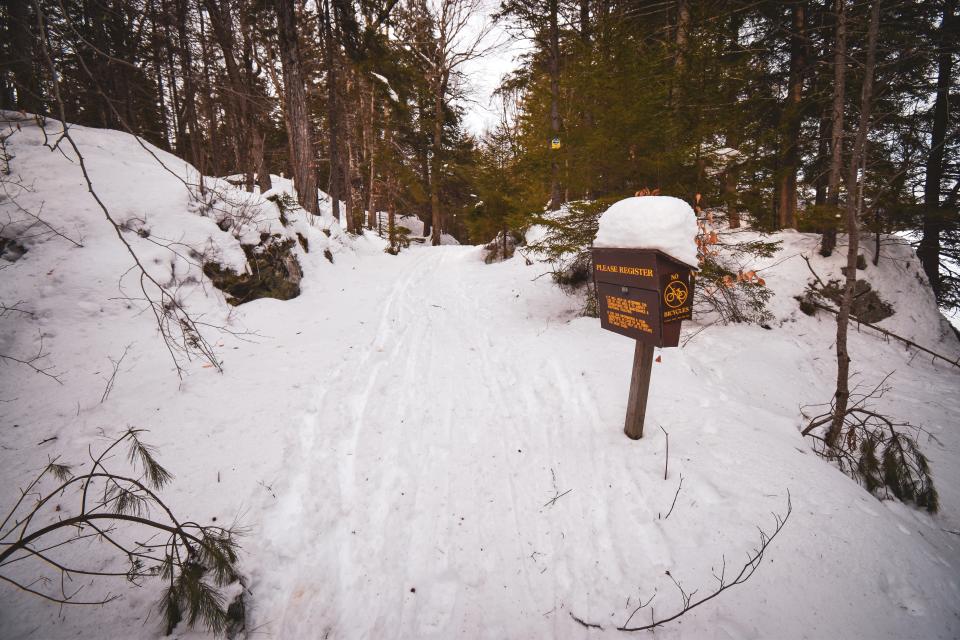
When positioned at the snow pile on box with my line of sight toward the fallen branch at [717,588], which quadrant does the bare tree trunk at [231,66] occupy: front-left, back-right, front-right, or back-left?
back-right

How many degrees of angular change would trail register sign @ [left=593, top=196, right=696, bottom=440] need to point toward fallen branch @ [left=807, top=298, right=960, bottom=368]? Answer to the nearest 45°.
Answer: approximately 180°

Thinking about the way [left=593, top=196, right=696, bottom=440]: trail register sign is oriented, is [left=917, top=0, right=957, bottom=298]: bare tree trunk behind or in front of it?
behind

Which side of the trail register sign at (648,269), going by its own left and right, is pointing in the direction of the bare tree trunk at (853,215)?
back

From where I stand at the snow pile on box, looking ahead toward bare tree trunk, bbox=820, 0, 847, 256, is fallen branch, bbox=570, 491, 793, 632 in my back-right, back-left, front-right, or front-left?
back-right

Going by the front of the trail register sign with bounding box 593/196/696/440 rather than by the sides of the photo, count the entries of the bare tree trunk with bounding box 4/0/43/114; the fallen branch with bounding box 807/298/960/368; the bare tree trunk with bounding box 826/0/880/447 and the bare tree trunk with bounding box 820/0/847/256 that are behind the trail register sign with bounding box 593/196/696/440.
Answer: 3

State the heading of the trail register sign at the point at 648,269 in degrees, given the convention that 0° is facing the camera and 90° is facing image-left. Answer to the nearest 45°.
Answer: approximately 45°

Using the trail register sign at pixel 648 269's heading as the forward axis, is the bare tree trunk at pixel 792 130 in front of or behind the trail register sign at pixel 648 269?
behind
